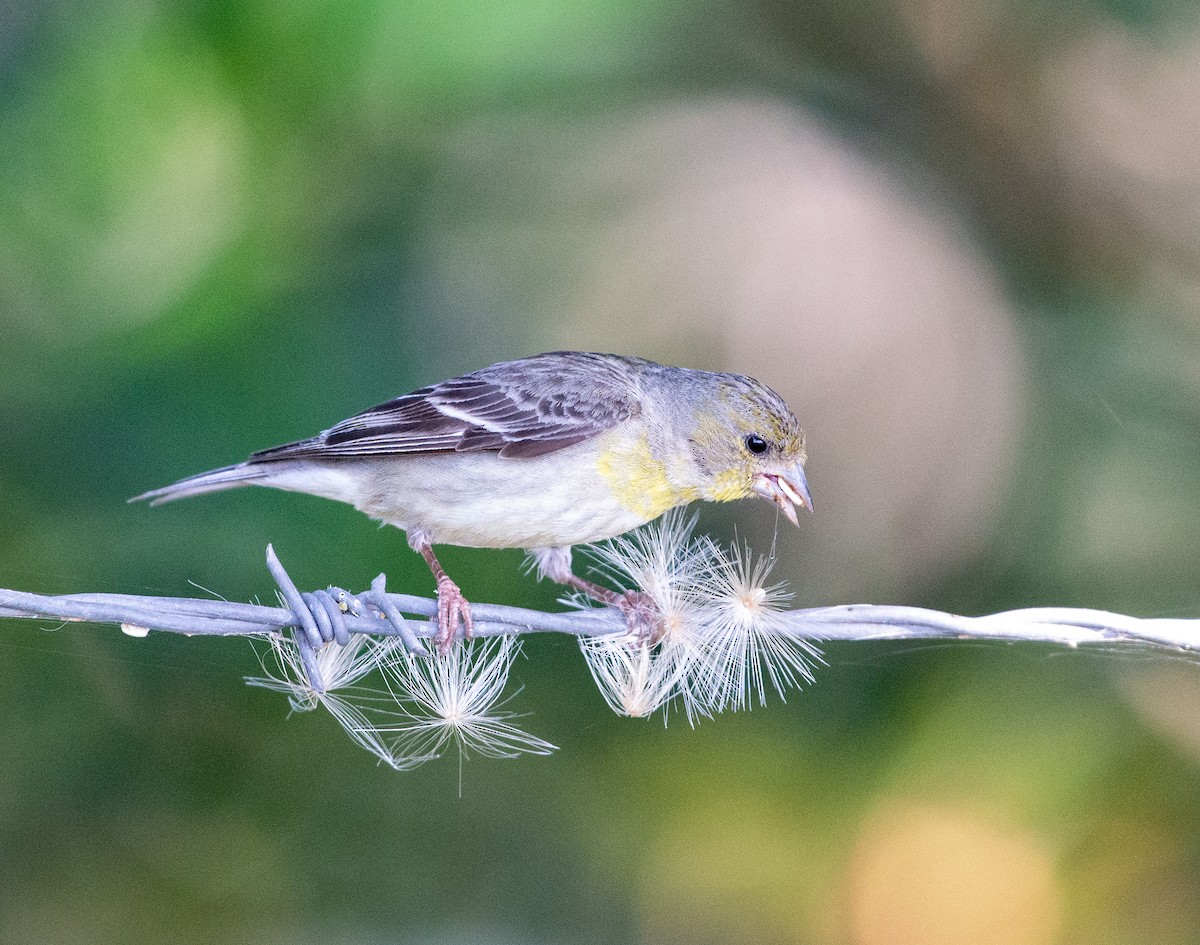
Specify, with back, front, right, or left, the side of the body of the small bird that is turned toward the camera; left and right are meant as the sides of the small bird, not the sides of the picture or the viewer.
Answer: right
